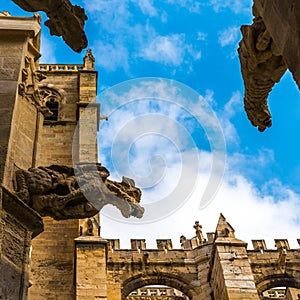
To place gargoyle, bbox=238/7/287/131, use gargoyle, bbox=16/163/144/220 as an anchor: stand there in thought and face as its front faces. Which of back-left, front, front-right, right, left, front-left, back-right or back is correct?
front-right

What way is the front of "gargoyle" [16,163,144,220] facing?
to the viewer's right
